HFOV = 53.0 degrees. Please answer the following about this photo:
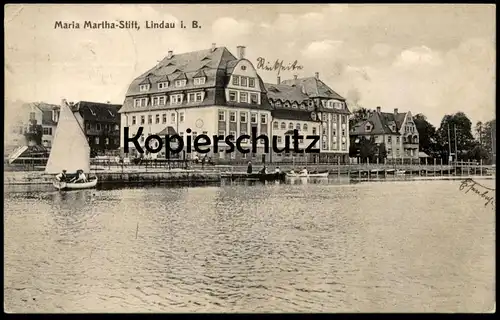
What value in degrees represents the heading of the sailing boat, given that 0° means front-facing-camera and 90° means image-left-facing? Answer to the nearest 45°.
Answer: approximately 270°

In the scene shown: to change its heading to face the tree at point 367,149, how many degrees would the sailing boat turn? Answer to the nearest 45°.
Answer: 0° — it already faces it

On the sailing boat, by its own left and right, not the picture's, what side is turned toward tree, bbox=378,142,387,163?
front

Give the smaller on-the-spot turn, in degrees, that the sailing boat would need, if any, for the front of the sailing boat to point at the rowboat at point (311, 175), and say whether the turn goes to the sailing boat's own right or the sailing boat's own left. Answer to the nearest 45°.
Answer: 0° — it already faces it

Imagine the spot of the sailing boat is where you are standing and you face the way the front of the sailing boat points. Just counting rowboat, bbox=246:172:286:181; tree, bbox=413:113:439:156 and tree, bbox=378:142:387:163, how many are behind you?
0

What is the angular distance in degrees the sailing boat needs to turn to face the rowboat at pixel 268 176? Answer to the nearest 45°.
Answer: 0° — it already faces it

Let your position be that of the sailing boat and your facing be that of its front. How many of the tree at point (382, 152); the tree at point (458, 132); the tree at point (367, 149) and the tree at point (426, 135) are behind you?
0

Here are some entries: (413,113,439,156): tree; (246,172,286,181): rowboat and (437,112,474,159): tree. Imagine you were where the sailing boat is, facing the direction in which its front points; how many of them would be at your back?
0

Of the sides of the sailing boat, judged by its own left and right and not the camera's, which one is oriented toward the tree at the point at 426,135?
front
